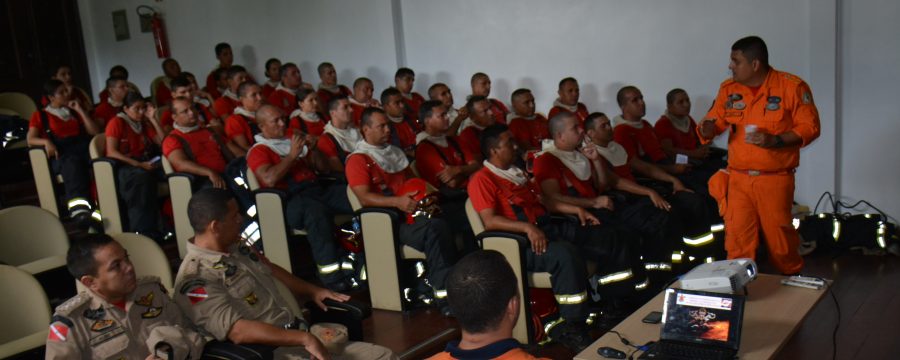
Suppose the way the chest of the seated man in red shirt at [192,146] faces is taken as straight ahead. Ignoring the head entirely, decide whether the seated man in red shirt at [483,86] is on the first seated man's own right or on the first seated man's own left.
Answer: on the first seated man's own left

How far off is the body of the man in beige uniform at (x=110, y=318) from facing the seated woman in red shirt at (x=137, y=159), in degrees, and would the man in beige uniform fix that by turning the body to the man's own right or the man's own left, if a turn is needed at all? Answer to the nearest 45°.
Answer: approximately 135° to the man's own left

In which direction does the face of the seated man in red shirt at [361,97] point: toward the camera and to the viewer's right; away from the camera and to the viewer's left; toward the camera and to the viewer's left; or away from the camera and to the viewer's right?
toward the camera and to the viewer's right

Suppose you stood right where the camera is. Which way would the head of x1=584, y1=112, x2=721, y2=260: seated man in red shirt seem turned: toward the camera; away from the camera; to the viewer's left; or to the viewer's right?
to the viewer's right

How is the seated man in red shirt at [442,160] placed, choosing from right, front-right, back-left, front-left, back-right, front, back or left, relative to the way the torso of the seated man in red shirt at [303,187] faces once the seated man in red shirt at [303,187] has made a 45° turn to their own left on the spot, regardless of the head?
front

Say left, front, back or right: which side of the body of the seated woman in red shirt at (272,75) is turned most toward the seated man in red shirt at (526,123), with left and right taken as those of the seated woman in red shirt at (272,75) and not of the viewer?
front

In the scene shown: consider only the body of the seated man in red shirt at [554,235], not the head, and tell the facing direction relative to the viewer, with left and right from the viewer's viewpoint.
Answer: facing the viewer and to the right of the viewer

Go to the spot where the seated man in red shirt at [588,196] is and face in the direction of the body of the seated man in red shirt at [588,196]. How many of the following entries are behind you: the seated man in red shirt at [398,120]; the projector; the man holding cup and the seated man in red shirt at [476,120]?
2

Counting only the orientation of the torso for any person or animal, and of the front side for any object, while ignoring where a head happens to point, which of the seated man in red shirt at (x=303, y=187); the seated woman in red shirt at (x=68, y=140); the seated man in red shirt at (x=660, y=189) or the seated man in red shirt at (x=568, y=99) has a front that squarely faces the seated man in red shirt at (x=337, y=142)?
the seated woman in red shirt at (x=68, y=140)

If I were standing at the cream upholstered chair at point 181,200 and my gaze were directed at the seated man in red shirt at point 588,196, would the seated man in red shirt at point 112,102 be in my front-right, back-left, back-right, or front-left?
back-left

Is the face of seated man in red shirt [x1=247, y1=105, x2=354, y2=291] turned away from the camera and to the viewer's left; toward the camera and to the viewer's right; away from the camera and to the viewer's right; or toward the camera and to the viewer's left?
toward the camera and to the viewer's right

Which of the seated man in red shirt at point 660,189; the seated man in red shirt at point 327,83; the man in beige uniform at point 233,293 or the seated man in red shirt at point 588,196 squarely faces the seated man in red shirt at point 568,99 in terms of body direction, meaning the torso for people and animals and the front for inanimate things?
the seated man in red shirt at point 327,83

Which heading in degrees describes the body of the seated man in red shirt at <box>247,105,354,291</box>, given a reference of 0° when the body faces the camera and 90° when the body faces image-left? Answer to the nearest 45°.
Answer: approximately 315°

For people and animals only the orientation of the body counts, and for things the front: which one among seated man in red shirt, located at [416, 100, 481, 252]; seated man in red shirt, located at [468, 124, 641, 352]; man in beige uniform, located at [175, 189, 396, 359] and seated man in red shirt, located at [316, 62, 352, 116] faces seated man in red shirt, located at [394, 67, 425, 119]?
seated man in red shirt, located at [316, 62, 352, 116]
